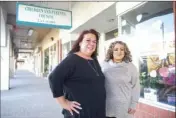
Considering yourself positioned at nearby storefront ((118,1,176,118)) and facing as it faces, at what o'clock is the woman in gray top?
The woman in gray top is roughly at 11 o'clock from the nearby storefront.

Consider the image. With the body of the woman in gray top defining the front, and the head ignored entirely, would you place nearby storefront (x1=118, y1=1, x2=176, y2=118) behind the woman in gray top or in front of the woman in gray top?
behind

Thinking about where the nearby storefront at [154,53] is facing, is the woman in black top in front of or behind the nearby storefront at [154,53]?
in front

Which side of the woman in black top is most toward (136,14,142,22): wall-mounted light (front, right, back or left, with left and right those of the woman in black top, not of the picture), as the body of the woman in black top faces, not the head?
left

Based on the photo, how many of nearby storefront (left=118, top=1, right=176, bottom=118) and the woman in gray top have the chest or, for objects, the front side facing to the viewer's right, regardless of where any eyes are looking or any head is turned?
0

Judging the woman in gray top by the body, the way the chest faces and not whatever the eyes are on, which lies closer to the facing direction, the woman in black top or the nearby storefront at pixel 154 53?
the woman in black top

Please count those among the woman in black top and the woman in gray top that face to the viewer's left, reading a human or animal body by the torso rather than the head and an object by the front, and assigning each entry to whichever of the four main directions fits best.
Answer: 0

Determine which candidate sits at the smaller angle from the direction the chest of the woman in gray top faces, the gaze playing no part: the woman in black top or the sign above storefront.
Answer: the woman in black top

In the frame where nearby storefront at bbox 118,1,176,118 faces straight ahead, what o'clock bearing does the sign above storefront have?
The sign above storefront is roughly at 2 o'clock from the nearby storefront.

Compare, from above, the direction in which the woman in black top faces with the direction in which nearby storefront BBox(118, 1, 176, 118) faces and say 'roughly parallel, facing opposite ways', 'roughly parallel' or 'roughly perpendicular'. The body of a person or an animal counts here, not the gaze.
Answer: roughly perpendicular

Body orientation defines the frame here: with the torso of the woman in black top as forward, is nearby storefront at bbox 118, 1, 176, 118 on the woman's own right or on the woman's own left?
on the woman's own left

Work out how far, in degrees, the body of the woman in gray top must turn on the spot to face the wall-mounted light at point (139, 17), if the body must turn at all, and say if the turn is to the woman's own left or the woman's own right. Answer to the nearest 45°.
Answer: approximately 180°
